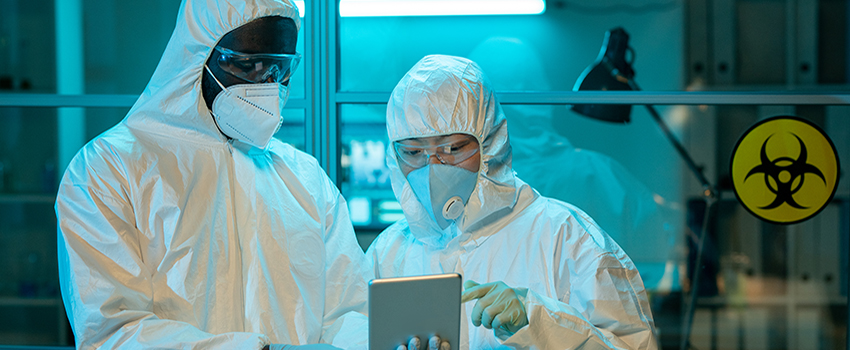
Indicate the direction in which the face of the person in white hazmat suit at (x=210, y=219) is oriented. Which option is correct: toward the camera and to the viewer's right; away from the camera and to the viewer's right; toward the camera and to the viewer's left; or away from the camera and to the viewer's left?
toward the camera and to the viewer's right

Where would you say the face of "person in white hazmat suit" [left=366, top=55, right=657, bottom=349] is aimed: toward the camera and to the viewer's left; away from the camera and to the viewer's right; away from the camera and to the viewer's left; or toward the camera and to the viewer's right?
toward the camera and to the viewer's left

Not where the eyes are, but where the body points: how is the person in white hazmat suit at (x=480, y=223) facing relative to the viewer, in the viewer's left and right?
facing the viewer and to the left of the viewer

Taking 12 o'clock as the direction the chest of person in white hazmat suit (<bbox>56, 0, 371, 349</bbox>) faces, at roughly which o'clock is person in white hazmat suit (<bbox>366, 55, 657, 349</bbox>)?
person in white hazmat suit (<bbox>366, 55, 657, 349</bbox>) is roughly at 11 o'clock from person in white hazmat suit (<bbox>56, 0, 371, 349</bbox>).

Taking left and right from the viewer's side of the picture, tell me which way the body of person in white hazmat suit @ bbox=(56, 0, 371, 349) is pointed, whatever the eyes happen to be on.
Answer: facing the viewer and to the right of the viewer

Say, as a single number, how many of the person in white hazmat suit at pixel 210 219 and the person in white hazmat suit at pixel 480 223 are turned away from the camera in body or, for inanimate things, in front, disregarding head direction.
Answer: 0

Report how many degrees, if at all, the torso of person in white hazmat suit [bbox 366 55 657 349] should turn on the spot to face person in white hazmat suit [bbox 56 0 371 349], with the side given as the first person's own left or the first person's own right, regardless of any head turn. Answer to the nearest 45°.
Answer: approximately 45° to the first person's own right
